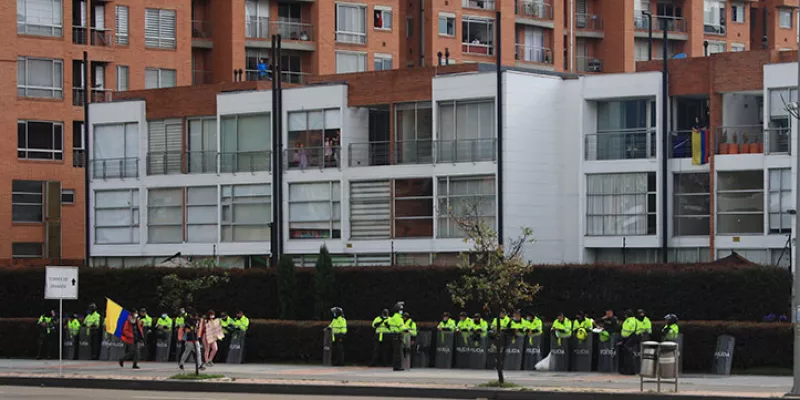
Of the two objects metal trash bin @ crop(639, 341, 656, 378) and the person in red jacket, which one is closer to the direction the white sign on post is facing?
the metal trash bin

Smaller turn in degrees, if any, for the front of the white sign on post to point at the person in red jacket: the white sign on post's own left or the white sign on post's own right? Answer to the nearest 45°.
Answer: approximately 135° to the white sign on post's own left

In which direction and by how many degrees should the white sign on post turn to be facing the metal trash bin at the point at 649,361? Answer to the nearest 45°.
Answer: approximately 45° to its left

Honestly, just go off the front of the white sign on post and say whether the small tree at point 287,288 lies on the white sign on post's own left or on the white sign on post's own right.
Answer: on the white sign on post's own left

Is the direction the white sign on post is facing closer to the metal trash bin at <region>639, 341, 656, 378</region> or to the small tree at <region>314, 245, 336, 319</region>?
the metal trash bin

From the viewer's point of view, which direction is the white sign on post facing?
toward the camera
